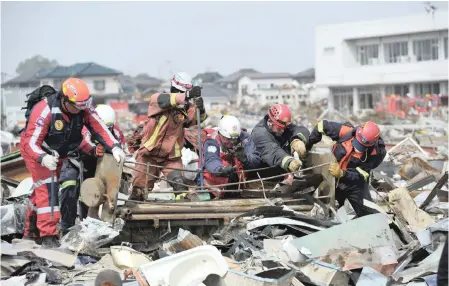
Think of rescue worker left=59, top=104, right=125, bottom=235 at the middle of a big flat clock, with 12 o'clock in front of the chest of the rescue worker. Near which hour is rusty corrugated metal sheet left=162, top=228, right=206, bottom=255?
The rusty corrugated metal sheet is roughly at 2 o'clock from the rescue worker.

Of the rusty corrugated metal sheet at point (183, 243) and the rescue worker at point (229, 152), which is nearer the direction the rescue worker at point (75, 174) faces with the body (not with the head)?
the rescue worker

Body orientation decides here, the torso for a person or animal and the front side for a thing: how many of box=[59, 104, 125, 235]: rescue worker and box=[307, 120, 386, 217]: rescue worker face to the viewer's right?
1

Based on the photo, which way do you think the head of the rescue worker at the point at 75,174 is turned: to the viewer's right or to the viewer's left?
to the viewer's right

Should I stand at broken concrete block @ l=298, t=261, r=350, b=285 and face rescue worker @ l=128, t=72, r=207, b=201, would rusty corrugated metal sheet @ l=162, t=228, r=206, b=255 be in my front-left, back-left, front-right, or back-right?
front-left

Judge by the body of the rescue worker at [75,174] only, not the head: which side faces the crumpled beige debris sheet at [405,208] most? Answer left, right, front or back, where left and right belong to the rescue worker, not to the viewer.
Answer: front

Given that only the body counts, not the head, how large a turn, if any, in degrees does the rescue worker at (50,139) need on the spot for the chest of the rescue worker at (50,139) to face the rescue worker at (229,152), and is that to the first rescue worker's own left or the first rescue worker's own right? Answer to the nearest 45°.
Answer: approximately 45° to the first rescue worker's own left

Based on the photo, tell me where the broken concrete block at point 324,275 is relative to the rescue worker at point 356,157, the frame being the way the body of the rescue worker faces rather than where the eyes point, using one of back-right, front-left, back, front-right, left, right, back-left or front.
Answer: front-left

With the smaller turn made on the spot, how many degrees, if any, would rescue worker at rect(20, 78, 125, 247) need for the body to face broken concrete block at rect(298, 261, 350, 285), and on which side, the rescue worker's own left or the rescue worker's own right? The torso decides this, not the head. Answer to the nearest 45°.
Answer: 0° — they already face it

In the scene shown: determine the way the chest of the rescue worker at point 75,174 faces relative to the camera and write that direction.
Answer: to the viewer's right

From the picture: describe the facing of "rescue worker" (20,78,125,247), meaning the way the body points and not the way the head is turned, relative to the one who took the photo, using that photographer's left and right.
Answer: facing the viewer and to the right of the viewer

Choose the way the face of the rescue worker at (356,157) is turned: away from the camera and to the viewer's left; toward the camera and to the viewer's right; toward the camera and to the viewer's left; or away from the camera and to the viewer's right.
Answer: toward the camera and to the viewer's left

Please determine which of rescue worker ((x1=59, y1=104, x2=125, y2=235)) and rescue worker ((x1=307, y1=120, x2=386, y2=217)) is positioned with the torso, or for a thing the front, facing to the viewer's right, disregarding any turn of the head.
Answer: rescue worker ((x1=59, y1=104, x2=125, y2=235))

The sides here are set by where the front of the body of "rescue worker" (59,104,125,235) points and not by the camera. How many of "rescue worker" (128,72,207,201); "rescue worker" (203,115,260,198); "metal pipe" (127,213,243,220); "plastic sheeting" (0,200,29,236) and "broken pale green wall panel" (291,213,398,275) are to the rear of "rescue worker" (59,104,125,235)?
1

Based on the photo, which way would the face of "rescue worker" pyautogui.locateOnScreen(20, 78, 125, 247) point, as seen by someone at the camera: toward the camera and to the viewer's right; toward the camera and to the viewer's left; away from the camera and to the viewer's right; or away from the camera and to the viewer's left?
toward the camera and to the viewer's right
